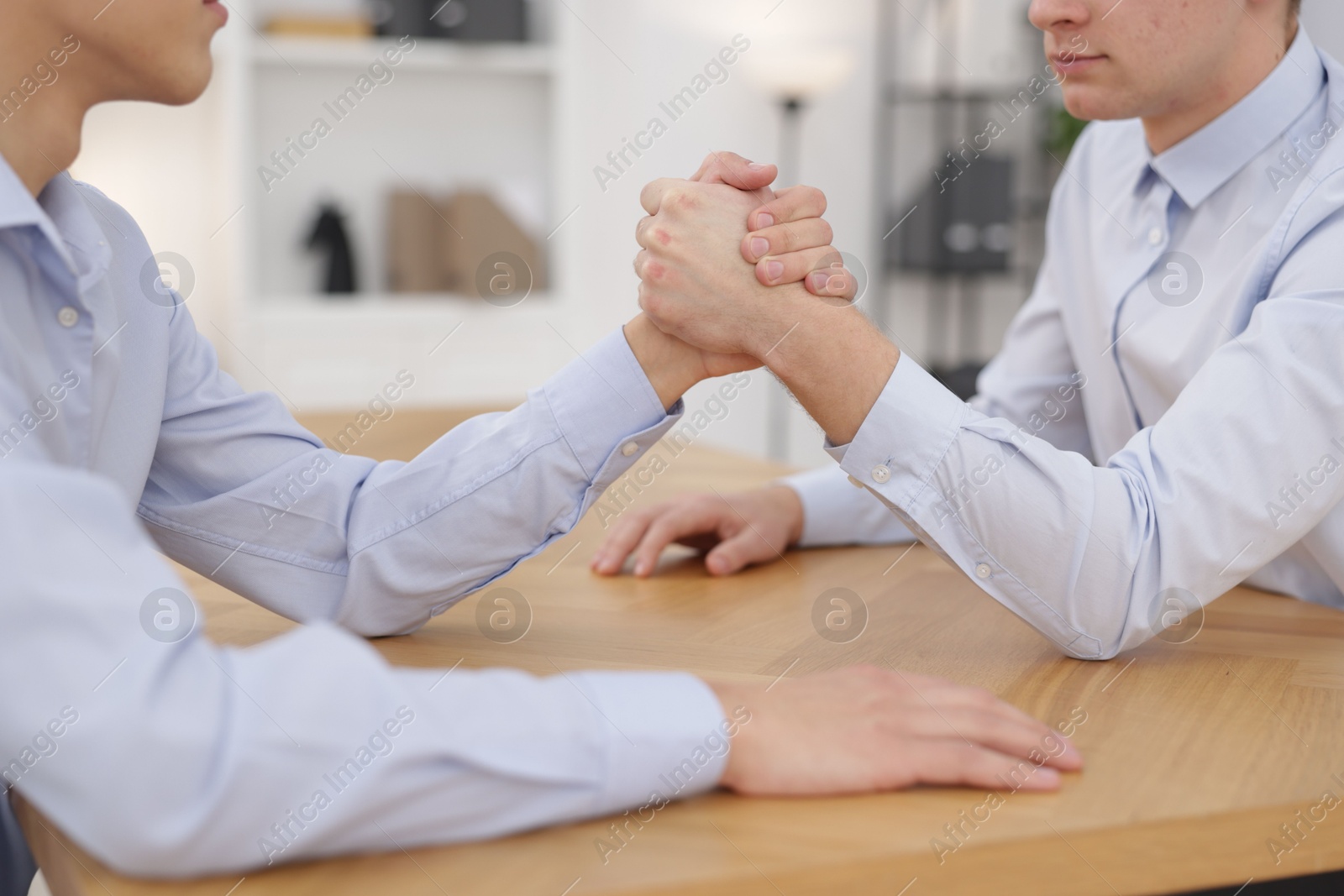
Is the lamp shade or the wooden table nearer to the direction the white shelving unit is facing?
the wooden table

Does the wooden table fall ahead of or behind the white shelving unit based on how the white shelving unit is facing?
ahead

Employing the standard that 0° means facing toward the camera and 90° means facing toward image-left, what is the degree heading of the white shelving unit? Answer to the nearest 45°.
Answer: approximately 0°

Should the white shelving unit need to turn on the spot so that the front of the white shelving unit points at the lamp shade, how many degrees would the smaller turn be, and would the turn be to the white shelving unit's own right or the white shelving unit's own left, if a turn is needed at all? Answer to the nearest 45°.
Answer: approximately 90° to the white shelving unit's own left
